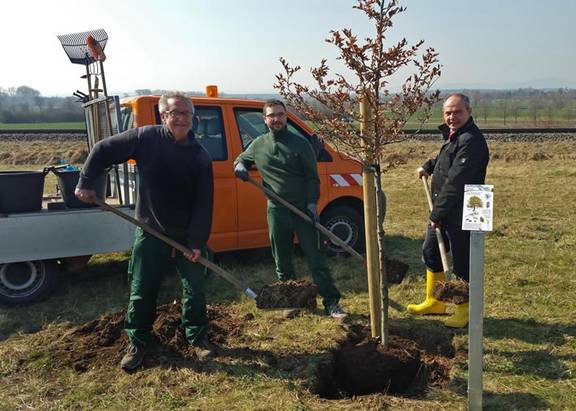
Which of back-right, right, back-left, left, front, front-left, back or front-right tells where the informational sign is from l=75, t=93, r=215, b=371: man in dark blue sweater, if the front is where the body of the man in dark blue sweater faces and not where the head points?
front-left

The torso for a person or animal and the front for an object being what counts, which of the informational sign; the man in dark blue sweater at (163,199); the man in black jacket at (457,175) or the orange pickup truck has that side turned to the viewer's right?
the orange pickup truck

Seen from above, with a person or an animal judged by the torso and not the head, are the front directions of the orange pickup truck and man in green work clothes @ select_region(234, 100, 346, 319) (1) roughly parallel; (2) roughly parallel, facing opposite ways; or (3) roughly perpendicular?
roughly perpendicular

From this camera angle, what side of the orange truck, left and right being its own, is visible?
right

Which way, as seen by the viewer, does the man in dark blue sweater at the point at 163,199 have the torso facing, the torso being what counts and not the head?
toward the camera

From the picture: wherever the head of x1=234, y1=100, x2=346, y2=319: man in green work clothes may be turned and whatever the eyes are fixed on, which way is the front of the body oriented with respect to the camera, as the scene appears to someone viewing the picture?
toward the camera

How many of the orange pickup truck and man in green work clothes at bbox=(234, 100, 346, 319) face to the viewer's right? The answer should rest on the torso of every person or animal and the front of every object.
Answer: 1

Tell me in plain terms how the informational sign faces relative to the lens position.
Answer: facing the viewer

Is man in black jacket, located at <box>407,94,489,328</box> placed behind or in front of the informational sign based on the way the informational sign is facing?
behind

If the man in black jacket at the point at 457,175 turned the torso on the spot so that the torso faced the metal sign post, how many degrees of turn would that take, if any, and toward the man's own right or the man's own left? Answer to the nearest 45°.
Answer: approximately 45° to the man's own left

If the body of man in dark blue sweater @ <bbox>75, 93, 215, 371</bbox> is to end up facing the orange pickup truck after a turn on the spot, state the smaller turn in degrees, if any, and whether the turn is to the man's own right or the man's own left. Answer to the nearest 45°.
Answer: approximately 180°

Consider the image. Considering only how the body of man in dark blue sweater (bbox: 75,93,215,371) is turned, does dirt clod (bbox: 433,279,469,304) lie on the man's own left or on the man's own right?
on the man's own left

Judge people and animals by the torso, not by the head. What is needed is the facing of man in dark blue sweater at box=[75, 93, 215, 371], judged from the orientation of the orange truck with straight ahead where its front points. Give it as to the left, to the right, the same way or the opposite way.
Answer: to the right
